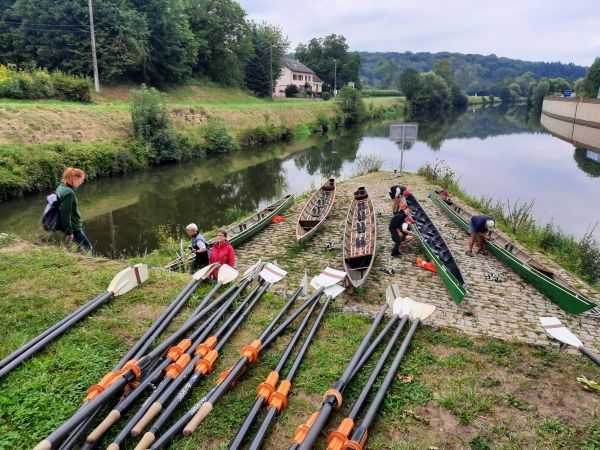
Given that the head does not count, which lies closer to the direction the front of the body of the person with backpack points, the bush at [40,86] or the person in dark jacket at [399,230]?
the person in dark jacket

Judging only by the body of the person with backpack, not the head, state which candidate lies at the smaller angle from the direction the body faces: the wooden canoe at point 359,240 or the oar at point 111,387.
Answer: the wooden canoe

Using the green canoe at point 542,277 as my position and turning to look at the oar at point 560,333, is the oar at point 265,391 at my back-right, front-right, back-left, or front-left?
front-right

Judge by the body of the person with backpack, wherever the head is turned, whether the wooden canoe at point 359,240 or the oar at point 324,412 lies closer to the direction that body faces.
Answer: the wooden canoe

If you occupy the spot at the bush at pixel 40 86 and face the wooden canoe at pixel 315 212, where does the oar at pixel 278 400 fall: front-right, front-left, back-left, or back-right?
front-right

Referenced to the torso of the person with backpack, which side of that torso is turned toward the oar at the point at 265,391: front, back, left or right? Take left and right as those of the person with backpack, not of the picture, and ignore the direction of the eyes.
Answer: right

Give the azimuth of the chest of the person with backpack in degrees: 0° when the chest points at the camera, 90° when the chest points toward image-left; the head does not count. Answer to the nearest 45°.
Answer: approximately 270°

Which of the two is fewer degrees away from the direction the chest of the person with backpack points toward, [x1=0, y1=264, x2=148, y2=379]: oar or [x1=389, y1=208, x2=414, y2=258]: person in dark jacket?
the person in dark jacket

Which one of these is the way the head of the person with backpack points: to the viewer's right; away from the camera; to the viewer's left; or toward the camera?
to the viewer's right

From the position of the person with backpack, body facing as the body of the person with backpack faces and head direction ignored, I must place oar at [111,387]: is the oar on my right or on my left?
on my right

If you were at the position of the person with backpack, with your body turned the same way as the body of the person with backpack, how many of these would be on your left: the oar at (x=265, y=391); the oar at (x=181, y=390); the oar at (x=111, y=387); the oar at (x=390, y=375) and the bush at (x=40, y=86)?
1
